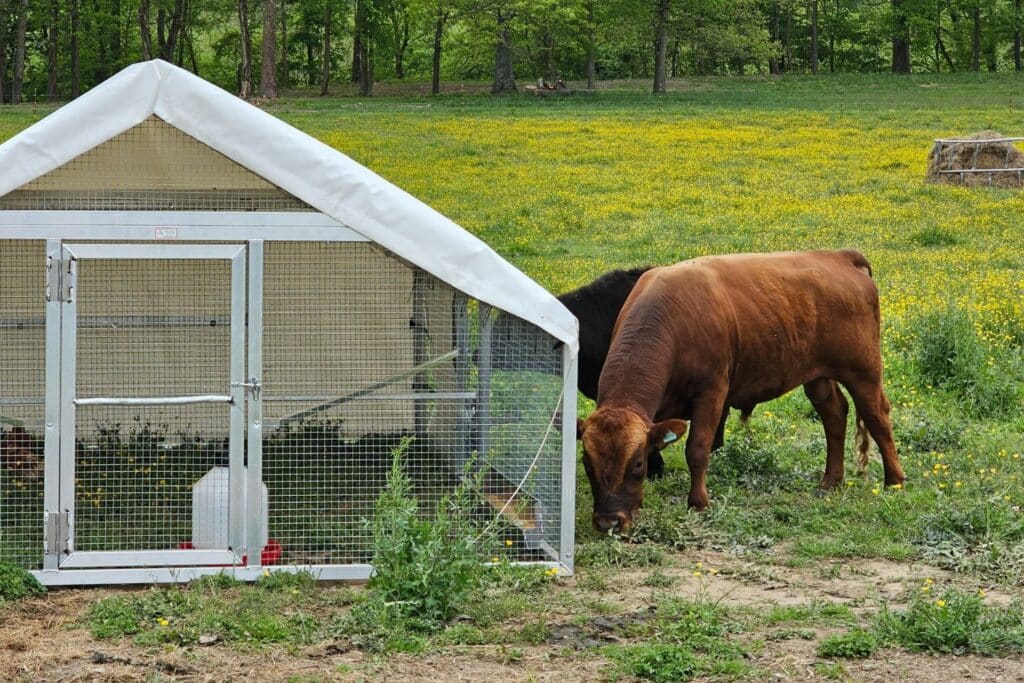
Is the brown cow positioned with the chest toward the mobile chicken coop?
yes

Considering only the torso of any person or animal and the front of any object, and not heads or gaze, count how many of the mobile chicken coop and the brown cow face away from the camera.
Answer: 0

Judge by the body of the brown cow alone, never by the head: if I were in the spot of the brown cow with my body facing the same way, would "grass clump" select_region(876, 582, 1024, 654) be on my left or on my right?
on my left

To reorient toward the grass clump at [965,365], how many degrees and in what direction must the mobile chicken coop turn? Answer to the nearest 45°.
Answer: approximately 135° to its left

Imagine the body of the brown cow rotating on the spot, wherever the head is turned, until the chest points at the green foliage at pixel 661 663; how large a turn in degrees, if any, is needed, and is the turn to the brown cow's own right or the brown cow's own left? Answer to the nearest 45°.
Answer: approximately 45° to the brown cow's own left

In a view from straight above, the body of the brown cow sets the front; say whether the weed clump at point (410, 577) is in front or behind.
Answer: in front

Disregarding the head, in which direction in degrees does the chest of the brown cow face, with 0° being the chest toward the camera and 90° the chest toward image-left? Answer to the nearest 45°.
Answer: approximately 45°

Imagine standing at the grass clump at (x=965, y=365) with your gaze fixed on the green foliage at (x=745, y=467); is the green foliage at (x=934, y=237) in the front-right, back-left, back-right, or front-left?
back-right

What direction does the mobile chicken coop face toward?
toward the camera

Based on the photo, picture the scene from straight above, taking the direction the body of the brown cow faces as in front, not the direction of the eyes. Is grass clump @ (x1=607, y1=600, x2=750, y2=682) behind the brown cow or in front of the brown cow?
in front

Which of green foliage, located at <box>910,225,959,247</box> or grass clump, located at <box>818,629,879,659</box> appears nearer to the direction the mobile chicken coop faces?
the grass clump

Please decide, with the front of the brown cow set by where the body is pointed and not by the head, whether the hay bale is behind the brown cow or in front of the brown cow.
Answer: behind

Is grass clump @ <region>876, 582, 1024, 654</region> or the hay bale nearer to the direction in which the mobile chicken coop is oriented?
the grass clump
